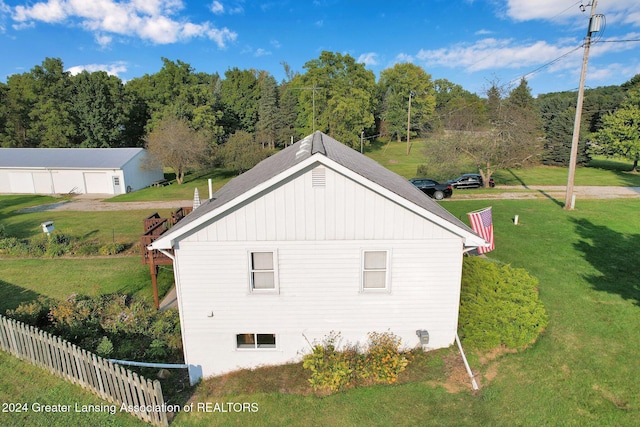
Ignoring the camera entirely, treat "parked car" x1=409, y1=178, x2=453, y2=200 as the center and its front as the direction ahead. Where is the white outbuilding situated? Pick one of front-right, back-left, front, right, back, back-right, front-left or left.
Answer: front

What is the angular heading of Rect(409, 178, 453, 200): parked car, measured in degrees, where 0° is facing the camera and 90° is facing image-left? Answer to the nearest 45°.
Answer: approximately 90°

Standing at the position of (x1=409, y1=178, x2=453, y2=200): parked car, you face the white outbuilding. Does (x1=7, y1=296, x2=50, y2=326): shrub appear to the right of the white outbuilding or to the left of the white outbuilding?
left

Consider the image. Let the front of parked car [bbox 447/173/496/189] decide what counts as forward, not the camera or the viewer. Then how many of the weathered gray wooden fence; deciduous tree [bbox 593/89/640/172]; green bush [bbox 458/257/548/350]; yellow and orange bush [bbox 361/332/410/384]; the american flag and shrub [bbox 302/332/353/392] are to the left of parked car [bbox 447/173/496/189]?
5

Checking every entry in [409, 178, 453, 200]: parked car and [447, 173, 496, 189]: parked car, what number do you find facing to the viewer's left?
2

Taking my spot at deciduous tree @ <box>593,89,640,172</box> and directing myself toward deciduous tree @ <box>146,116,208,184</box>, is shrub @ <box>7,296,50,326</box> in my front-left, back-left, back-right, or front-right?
front-left

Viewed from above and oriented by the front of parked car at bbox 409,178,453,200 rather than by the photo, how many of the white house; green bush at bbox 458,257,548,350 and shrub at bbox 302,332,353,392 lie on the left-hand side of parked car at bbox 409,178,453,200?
3

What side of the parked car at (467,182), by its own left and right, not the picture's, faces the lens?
left

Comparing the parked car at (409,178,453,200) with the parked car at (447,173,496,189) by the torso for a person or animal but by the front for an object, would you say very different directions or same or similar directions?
same or similar directions

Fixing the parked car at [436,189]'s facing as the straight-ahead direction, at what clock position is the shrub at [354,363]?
The shrub is roughly at 9 o'clock from the parked car.

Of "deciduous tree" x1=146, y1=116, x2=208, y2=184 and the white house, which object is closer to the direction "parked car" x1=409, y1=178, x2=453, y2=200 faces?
the deciduous tree

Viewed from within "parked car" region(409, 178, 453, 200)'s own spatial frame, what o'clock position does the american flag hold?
The american flag is roughly at 9 o'clock from the parked car.

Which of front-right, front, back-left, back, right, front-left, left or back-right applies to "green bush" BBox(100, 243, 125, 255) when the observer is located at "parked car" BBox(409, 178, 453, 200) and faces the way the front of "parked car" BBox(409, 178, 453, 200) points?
front-left

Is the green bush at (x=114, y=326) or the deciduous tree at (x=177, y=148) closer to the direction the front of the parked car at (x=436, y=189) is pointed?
the deciduous tree
